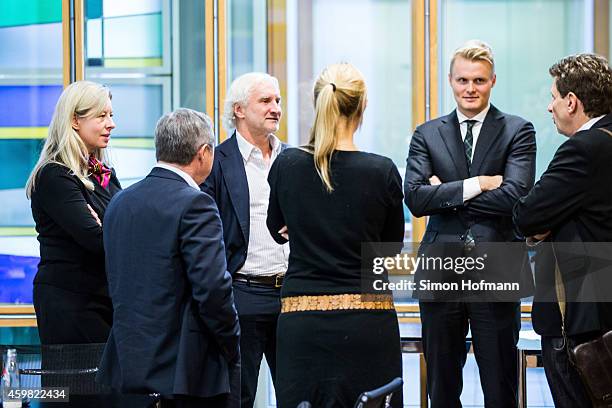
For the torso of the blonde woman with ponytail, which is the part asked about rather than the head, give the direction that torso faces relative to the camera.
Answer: away from the camera

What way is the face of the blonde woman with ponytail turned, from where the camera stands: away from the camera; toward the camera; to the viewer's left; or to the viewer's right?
away from the camera

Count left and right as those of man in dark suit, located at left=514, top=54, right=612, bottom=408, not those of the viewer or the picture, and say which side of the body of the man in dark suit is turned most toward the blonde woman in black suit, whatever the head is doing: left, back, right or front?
front

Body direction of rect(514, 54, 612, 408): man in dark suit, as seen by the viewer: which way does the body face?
to the viewer's left

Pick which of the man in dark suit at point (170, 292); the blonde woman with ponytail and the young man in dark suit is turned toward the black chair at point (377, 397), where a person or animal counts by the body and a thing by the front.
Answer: the young man in dark suit

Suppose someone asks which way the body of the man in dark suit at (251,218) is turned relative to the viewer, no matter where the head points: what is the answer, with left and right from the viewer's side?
facing the viewer and to the right of the viewer

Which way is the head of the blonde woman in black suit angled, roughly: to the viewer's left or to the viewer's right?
to the viewer's right

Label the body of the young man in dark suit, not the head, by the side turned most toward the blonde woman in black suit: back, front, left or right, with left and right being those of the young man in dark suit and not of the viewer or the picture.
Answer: right

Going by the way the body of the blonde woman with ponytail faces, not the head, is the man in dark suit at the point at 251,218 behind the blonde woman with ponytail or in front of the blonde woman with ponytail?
in front

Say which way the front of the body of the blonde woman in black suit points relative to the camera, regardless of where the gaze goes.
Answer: to the viewer's right

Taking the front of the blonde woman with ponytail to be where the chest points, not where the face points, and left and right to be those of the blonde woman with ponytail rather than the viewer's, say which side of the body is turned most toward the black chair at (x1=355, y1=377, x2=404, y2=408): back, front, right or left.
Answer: back

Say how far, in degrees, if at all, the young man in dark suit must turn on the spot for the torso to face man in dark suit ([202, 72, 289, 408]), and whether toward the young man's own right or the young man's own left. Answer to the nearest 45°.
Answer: approximately 90° to the young man's own right

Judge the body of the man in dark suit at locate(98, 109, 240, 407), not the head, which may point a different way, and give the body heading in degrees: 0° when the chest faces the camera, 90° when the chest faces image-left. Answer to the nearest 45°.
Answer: approximately 225°

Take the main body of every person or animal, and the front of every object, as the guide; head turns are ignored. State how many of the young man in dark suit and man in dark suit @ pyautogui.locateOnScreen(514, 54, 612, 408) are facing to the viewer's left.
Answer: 1

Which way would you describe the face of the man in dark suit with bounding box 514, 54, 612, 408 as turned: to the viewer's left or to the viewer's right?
to the viewer's left

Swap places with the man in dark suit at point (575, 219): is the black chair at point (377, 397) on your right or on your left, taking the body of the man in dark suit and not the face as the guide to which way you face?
on your left
